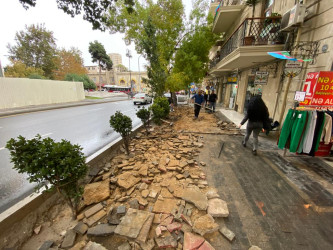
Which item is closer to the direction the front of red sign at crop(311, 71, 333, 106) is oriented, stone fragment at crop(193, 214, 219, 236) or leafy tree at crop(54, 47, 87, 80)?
the stone fragment

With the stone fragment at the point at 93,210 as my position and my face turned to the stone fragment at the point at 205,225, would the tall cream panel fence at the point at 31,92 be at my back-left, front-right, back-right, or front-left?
back-left

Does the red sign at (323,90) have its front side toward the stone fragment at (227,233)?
yes

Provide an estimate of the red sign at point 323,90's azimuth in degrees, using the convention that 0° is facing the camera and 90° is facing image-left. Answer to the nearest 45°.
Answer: approximately 0°

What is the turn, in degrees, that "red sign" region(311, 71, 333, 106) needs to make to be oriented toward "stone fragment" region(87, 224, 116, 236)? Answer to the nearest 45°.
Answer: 0° — it already faces it

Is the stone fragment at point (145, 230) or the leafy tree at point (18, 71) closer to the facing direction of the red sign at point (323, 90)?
the stone fragment

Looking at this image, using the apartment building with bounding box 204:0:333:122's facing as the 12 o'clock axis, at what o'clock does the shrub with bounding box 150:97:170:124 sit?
The shrub is roughly at 1 o'clock from the apartment building.

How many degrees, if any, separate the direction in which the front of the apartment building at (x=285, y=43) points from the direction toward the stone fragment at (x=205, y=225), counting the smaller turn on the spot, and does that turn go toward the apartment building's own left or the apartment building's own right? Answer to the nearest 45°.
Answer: approximately 45° to the apartment building's own left

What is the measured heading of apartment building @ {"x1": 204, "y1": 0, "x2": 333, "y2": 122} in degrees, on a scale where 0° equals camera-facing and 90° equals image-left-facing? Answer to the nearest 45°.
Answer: approximately 45°

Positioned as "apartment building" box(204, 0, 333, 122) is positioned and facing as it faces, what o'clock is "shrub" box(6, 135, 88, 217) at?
The shrub is roughly at 11 o'clock from the apartment building.
